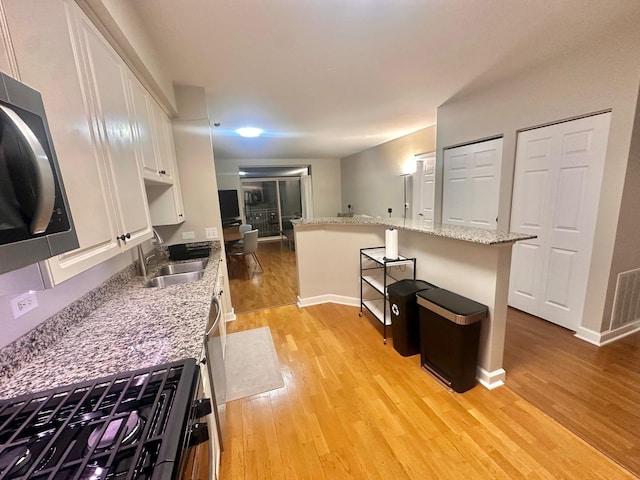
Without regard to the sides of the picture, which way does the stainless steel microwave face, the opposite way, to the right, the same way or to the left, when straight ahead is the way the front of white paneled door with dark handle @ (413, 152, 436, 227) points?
the opposite way

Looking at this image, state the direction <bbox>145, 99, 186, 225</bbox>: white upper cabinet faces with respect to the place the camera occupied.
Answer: facing to the right of the viewer

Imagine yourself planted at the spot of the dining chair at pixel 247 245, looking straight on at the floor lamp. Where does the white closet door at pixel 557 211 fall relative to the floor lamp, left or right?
right

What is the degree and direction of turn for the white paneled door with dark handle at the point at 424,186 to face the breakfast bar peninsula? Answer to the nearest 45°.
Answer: approximately 45° to its left

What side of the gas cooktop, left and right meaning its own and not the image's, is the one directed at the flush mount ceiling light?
left

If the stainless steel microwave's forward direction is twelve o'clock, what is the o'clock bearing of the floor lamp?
The floor lamp is roughly at 10 o'clock from the stainless steel microwave.

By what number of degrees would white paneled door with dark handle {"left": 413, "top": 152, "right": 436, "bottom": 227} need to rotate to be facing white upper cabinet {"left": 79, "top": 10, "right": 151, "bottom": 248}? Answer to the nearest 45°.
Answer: approximately 45° to its left

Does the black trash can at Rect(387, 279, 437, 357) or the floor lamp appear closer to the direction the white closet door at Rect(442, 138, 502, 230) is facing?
the black trash can

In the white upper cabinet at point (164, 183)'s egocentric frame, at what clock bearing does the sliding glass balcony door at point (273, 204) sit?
The sliding glass balcony door is roughly at 10 o'clock from the white upper cabinet.

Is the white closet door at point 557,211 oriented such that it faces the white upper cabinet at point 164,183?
yes

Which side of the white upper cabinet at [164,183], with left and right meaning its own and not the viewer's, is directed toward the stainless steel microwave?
right
